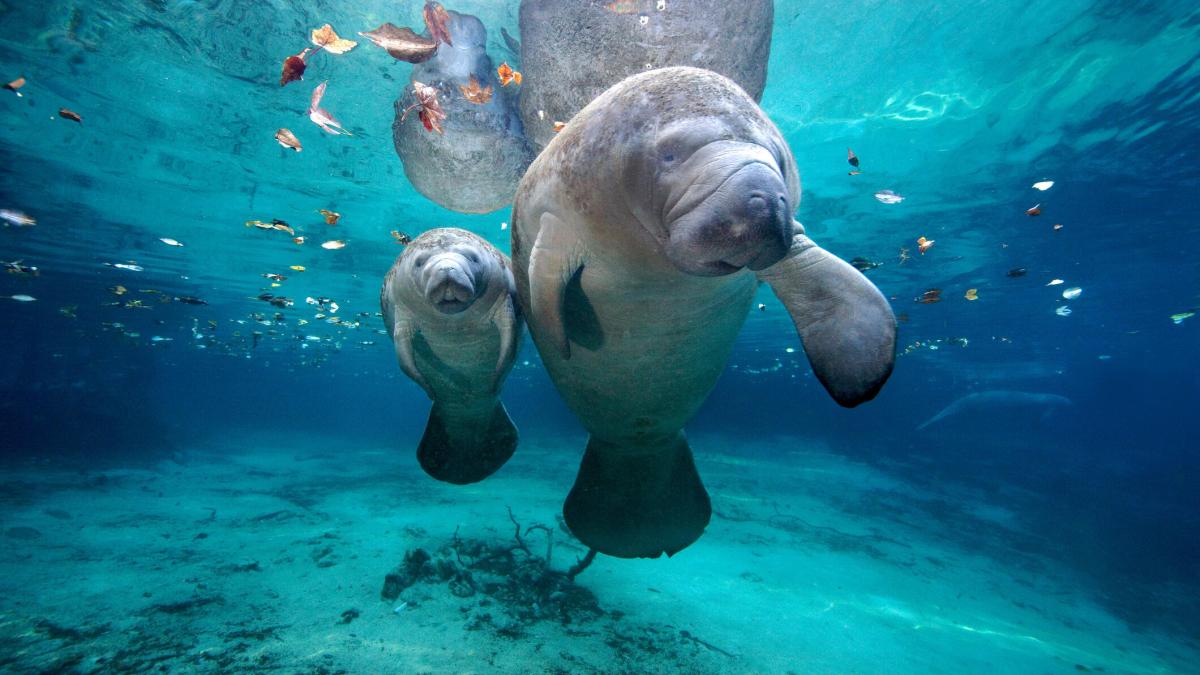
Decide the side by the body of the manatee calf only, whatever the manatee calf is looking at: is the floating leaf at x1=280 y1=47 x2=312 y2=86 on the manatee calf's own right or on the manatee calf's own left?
on the manatee calf's own right

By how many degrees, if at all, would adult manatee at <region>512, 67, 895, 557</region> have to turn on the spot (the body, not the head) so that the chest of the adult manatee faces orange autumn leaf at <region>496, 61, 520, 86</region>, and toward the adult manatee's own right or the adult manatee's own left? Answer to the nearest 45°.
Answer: approximately 180°

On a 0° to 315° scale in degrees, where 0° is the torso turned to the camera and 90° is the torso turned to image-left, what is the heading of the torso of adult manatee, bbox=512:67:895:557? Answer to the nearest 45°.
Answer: approximately 315°

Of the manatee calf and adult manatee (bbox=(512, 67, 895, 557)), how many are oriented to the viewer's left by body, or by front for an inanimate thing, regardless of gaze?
0
